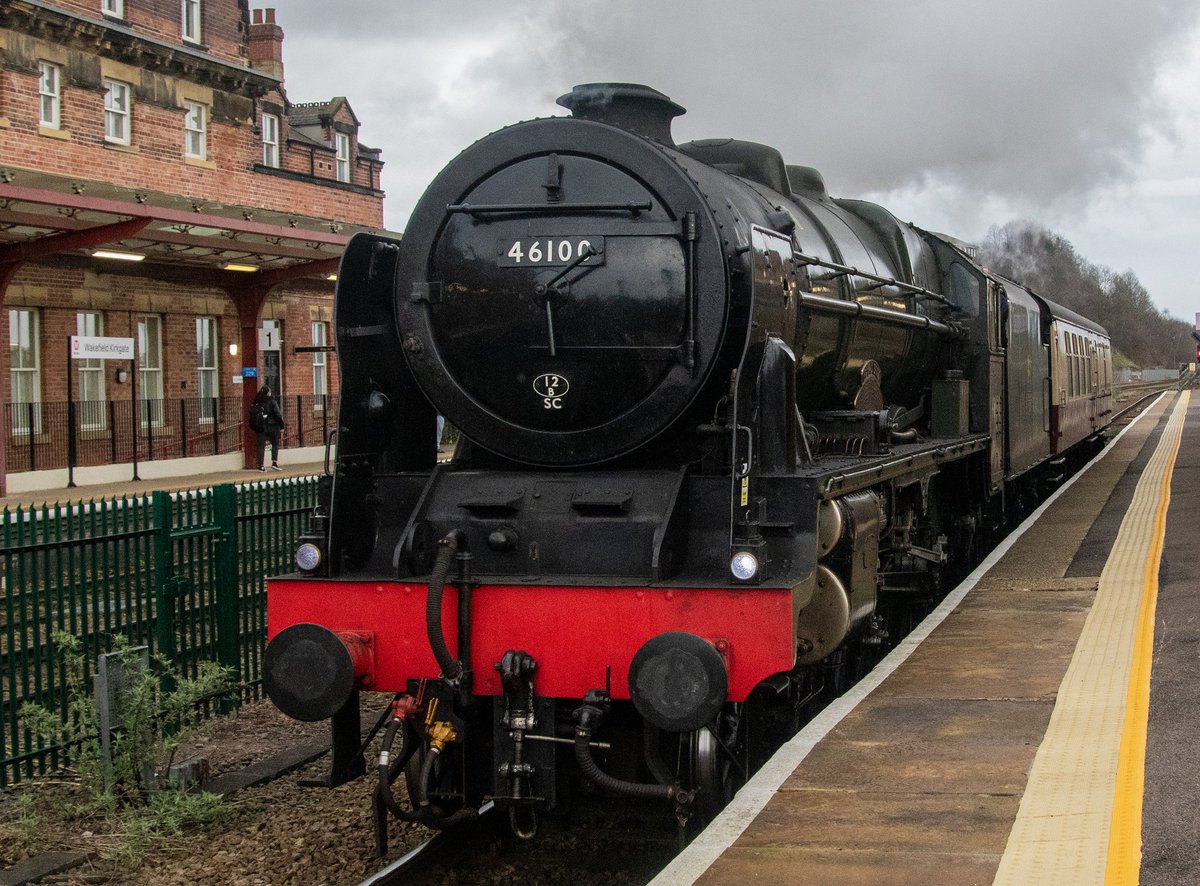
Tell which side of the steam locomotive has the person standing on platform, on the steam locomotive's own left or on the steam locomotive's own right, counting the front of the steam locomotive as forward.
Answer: on the steam locomotive's own right

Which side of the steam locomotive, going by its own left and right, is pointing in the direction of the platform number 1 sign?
right

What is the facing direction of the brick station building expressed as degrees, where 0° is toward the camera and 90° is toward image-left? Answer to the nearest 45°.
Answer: approximately 315°

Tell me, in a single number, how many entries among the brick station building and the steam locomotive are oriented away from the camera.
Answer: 0

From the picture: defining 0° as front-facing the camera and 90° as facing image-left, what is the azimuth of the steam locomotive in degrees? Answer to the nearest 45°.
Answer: approximately 45°

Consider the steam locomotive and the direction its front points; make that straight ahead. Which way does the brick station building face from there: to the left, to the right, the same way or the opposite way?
to the left

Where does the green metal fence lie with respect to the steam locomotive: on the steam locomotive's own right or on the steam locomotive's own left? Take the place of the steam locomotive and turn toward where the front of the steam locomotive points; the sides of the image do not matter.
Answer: on the steam locomotive's own right

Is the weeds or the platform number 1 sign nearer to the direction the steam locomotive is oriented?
the weeds

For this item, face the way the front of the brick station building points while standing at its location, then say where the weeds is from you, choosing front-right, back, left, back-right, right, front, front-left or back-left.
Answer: front-right

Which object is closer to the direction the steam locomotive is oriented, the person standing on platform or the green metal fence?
the green metal fence
